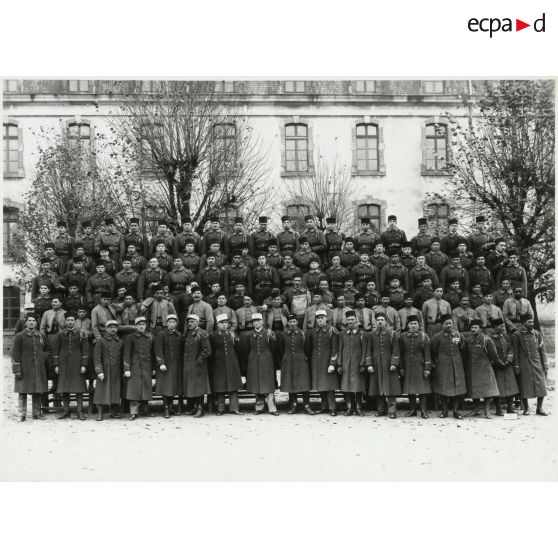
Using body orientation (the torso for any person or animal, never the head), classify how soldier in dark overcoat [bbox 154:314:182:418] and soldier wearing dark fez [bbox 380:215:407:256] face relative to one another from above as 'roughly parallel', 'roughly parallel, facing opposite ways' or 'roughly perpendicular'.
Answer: roughly parallel

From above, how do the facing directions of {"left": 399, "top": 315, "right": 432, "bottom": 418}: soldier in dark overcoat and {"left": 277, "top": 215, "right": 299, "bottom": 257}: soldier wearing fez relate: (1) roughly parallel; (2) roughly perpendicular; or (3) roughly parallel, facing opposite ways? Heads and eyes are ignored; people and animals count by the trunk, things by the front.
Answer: roughly parallel

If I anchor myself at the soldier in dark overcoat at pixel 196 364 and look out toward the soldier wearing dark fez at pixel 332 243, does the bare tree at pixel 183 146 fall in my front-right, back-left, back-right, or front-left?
front-left

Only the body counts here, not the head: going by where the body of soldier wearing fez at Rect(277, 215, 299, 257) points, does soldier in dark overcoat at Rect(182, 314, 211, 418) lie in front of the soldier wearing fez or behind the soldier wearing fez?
in front

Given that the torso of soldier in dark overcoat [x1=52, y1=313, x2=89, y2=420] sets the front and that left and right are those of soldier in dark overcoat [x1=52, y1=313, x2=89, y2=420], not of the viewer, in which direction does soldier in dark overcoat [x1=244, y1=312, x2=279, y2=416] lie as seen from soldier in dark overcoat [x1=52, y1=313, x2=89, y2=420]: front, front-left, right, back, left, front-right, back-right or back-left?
left

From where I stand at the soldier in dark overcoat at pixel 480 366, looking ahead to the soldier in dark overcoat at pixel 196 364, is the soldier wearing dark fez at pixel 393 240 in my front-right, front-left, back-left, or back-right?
front-right

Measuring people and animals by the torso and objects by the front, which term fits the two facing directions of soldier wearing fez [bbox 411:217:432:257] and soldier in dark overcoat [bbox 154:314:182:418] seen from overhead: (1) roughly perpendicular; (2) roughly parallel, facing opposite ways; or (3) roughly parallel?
roughly parallel

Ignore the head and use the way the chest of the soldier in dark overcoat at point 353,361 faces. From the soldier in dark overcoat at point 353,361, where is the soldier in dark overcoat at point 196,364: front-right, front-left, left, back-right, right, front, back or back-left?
right

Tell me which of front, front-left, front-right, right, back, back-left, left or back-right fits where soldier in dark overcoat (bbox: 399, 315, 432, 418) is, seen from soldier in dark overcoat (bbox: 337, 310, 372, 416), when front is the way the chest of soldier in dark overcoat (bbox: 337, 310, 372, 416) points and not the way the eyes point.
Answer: left

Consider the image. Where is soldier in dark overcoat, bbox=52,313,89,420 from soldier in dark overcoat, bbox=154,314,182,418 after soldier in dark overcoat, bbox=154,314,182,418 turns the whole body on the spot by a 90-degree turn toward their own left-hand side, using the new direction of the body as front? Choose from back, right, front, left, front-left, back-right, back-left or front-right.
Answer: back

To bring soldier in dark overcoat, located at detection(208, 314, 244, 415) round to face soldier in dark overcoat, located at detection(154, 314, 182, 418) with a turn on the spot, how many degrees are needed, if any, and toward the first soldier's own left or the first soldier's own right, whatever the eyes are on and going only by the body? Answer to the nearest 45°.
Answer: approximately 90° to the first soldier's own right

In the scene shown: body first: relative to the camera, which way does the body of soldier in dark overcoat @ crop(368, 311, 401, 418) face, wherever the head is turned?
toward the camera

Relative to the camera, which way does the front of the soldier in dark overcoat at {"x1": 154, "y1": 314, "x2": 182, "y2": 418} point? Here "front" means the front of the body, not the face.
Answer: toward the camera

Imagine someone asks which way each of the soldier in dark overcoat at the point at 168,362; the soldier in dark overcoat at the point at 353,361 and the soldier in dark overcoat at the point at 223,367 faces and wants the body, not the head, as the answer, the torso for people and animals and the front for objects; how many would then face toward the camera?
3

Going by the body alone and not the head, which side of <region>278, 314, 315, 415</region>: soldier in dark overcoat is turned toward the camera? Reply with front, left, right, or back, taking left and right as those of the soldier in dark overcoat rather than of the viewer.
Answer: front
